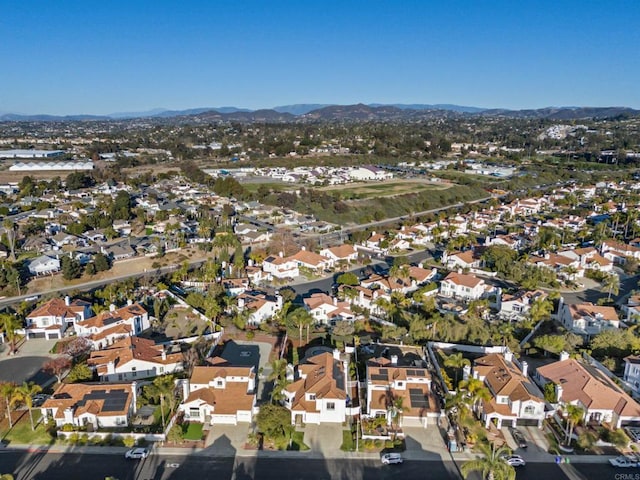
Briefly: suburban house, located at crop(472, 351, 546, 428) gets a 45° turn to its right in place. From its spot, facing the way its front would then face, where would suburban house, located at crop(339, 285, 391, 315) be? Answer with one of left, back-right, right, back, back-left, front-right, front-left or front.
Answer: right

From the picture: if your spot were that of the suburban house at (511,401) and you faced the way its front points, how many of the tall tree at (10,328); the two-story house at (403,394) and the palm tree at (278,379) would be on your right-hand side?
3

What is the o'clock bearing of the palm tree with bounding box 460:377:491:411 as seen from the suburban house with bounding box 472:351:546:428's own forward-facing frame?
The palm tree is roughly at 2 o'clock from the suburban house.

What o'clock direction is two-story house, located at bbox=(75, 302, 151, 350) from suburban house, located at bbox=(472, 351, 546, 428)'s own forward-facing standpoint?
The two-story house is roughly at 3 o'clock from the suburban house.

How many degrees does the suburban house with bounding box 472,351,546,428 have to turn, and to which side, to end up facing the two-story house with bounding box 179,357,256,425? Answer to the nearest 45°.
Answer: approximately 90° to its right

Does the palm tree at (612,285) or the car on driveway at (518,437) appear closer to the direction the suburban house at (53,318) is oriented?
the car on driveway

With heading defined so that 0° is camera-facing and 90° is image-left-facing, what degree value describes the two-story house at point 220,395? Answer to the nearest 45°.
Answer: approximately 0°

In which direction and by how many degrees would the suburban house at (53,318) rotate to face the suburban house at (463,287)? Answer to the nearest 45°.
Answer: approximately 90° to its left

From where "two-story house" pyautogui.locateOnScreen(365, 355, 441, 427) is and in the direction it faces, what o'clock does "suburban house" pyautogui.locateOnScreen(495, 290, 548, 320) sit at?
The suburban house is roughly at 7 o'clock from the two-story house.

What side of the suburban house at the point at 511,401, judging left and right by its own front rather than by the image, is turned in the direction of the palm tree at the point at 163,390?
right

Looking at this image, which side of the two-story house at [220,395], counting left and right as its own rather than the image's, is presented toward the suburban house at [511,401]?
left
